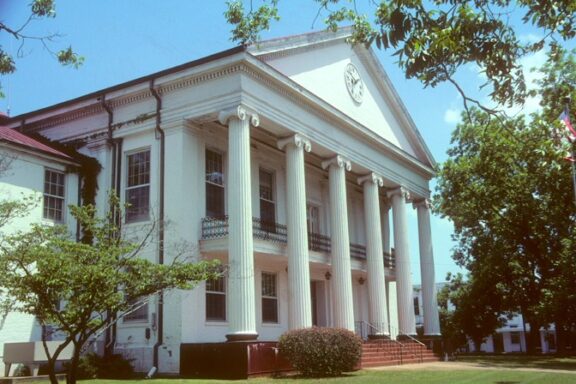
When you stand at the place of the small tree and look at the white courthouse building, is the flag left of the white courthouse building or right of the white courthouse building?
right

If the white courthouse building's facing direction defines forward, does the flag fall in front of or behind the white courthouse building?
in front

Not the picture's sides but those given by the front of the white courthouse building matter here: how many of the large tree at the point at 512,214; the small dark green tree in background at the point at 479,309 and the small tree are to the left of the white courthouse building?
2

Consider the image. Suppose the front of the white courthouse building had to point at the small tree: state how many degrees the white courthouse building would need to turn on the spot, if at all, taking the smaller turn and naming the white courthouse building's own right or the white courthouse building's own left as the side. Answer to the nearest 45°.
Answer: approximately 45° to the white courthouse building's own right

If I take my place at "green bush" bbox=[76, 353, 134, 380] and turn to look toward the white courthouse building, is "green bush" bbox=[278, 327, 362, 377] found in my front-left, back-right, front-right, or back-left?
front-right

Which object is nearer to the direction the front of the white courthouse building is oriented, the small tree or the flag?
the flag

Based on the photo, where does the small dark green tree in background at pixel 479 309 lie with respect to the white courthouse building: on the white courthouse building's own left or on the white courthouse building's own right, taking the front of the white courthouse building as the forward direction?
on the white courthouse building's own left

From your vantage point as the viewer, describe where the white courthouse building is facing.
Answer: facing the viewer and to the right of the viewer

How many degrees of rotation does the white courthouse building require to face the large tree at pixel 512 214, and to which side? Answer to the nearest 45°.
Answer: approximately 90° to its left
